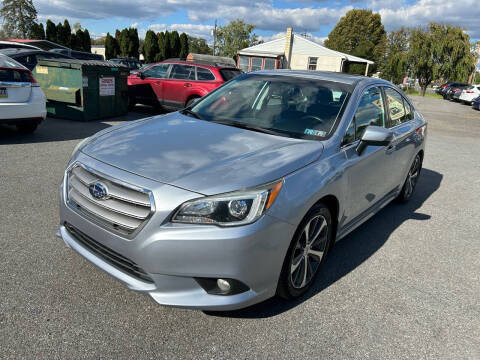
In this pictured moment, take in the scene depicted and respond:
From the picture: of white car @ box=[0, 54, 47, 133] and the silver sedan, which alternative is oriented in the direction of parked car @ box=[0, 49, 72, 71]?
the white car

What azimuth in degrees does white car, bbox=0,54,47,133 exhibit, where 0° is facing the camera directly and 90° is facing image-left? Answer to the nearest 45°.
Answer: approximately 180°

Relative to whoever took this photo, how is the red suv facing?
facing away from the viewer and to the left of the viewer

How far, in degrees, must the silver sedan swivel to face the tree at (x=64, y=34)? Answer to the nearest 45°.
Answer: approximately 90° to its right

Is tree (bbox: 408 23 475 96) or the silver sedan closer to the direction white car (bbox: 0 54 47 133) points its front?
the tree

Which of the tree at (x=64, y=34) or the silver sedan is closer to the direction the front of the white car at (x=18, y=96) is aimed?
the tree

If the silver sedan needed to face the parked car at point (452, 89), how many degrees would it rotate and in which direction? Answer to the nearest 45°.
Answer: approximately 180°

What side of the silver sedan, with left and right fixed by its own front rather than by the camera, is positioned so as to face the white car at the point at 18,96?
right

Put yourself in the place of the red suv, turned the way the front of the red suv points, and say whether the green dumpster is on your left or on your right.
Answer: on your left

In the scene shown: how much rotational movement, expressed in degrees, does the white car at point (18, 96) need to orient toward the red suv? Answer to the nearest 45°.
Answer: approximately 45° to its right
